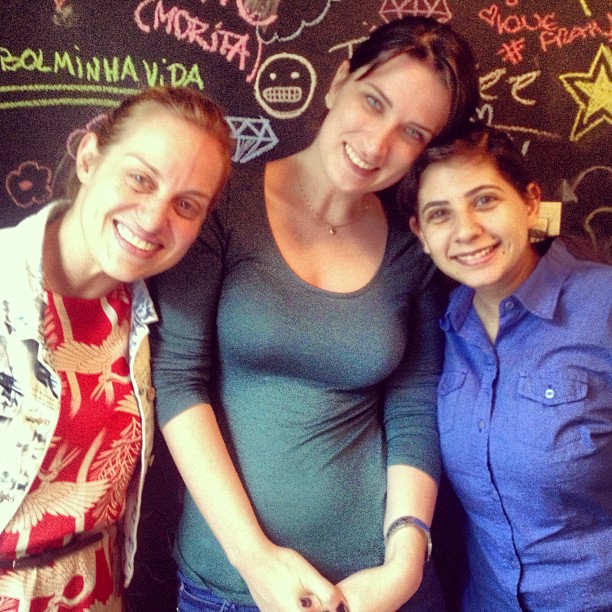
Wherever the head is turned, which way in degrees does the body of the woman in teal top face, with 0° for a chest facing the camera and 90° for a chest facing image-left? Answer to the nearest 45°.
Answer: approximately 0°
